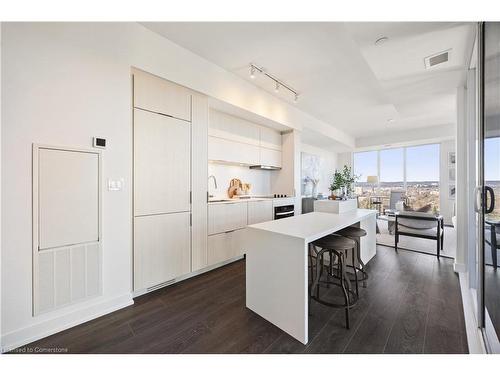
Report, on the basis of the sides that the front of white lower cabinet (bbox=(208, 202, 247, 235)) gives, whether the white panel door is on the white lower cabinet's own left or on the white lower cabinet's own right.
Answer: on the white lower cabinet's own right

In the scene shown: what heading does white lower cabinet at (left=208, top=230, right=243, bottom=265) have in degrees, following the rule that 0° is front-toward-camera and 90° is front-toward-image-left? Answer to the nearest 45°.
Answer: approximately 315°

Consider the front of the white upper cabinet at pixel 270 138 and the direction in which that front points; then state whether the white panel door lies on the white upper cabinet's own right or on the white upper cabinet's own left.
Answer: on the white upper cabinet's own right

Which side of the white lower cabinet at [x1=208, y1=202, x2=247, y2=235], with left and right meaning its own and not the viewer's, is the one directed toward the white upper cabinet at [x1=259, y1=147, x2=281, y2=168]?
left

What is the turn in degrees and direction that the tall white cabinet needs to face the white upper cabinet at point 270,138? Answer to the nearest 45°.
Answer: approximately 90° to its left

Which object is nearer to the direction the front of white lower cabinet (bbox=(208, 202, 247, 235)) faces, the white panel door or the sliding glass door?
the sliding glass door
